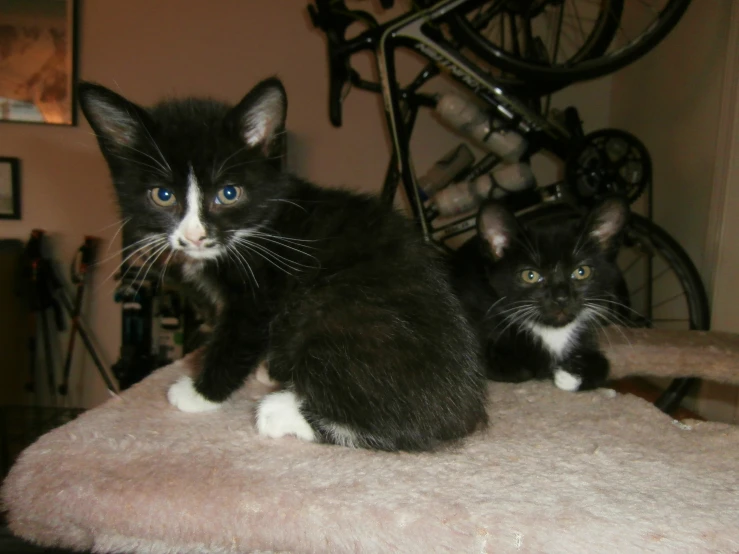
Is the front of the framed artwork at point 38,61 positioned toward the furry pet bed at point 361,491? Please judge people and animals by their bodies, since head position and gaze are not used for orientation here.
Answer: yes

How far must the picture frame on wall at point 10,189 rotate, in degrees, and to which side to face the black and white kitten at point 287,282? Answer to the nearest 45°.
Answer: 0° — it already faces it

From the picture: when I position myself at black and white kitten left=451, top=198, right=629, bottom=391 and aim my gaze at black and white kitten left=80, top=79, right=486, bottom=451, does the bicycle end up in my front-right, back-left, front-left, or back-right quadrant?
back-right

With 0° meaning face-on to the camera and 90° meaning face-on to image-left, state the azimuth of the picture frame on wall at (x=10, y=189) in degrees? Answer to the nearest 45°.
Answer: approximately 0°

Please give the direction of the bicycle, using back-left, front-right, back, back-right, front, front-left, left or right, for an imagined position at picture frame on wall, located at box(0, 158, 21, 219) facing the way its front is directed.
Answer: front-left

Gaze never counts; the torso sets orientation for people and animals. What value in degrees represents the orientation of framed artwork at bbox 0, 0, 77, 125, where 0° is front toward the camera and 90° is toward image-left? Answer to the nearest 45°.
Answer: approximately 0°

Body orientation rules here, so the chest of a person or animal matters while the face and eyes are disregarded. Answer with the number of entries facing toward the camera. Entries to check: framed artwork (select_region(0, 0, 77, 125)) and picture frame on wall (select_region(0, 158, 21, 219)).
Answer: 2
